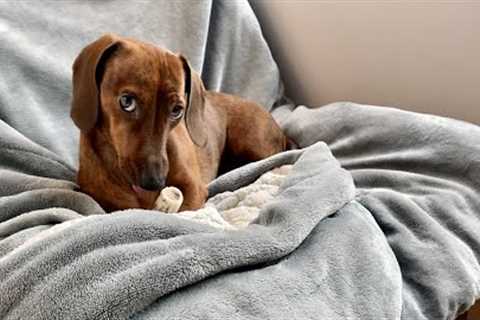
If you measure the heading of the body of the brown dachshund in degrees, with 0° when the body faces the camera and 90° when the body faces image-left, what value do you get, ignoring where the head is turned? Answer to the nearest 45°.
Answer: approximately 45°
